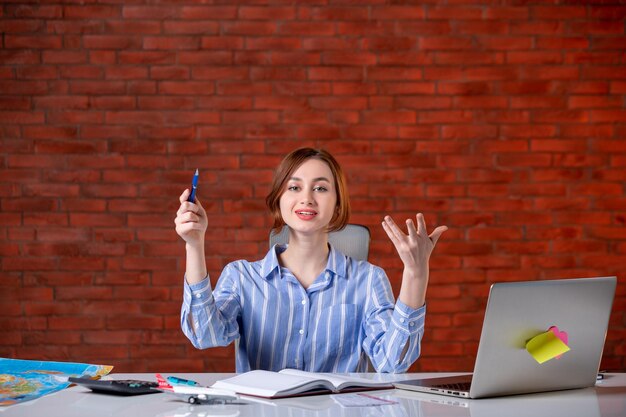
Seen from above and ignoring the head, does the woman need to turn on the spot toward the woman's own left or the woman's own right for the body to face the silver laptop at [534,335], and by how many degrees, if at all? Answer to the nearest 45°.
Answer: approximately 45° to the woman's own left

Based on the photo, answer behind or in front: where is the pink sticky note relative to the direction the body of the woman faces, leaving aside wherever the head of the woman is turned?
in front

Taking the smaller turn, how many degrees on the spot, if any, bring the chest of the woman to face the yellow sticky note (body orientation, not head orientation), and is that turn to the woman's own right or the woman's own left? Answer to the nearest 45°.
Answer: approximately 45° to the woman's own left

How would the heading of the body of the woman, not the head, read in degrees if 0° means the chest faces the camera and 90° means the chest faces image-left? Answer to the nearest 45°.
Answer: approximately 0°

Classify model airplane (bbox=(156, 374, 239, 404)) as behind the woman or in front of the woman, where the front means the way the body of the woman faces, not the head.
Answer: in front

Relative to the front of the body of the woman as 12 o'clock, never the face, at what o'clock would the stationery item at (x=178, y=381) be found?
The stationery item is roughly at 1 o'clock from the woman.

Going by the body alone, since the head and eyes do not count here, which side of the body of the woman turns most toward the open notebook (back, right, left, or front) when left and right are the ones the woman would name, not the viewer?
front

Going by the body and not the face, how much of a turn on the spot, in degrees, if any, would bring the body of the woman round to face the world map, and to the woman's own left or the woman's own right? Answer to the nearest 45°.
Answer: approximately 45° to the woman's own right
